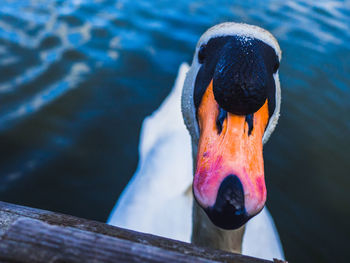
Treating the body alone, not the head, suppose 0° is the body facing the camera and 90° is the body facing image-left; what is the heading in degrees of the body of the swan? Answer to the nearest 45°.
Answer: approximately 0°

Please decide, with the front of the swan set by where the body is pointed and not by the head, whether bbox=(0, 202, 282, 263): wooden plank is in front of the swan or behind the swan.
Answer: in front
